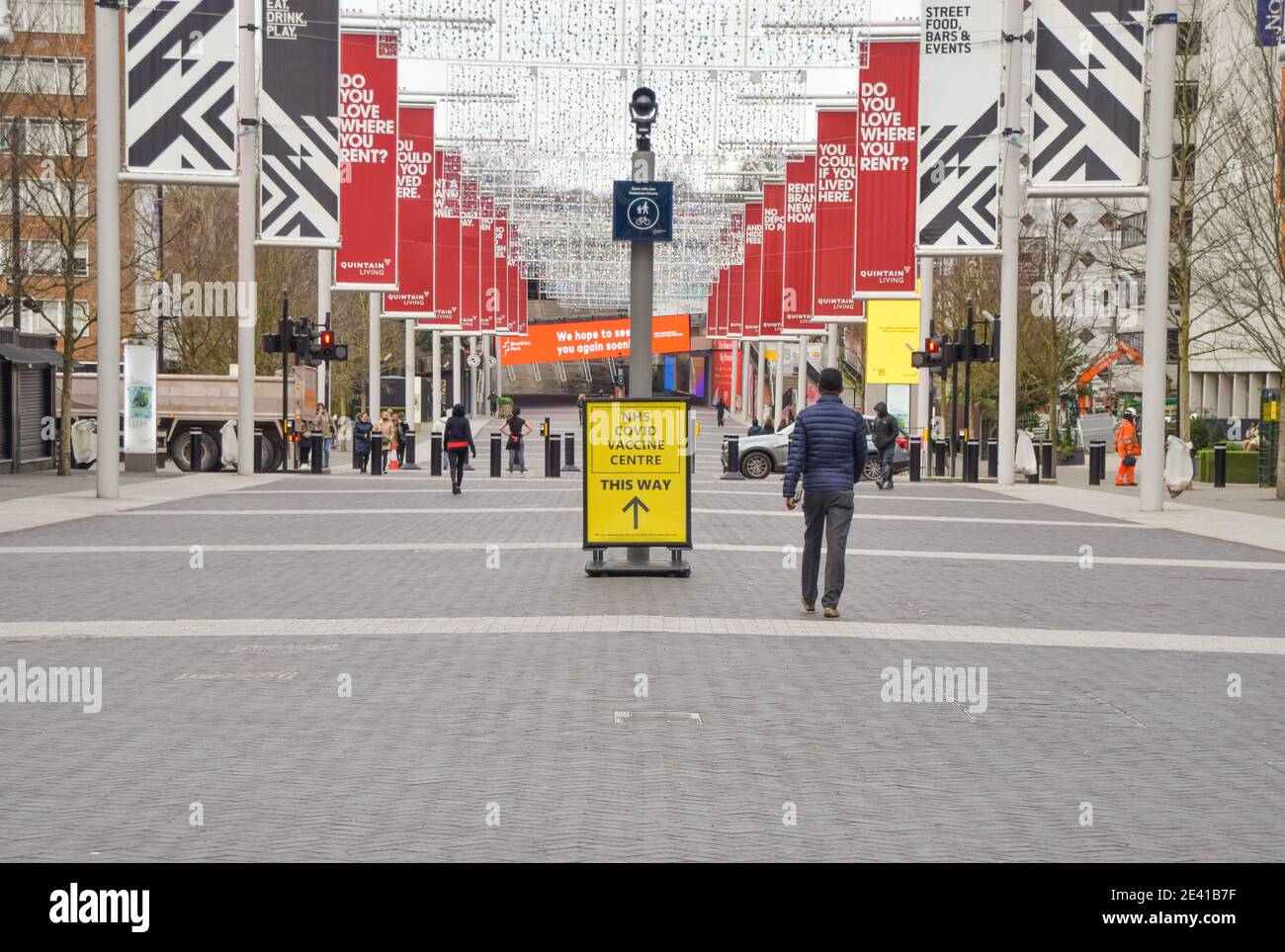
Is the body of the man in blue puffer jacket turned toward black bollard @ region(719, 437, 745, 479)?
yes

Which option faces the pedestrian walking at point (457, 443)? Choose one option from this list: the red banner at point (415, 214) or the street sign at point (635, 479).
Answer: the red banner

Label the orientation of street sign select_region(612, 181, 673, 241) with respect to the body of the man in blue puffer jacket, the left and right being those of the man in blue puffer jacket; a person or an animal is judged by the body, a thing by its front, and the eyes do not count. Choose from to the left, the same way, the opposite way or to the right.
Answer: the opposite way

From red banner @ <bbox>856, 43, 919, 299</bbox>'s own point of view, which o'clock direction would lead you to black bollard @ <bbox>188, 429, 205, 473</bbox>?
The black bollard is roughly at 3 o'clock from the red banner.

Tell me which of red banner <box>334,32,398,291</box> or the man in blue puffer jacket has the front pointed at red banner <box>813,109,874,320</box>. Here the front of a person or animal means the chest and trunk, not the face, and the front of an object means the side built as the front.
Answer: the man in blue puffer jacket

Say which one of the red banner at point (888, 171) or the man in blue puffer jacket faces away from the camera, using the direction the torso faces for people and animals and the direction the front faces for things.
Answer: the man in blue puffer jacket
